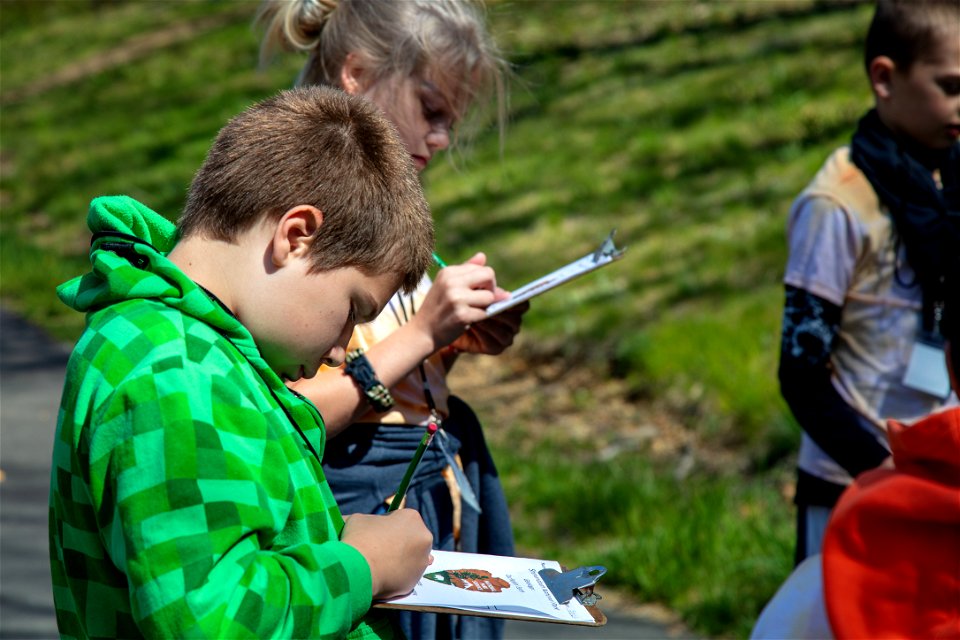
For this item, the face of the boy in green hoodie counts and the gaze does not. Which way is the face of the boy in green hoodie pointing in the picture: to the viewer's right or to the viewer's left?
to the viewer's right

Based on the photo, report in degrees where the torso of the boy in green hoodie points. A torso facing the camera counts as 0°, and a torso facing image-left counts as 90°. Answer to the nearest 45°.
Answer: approximately 270°
